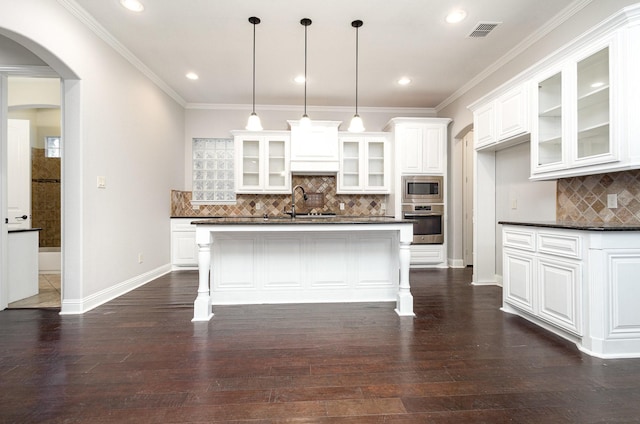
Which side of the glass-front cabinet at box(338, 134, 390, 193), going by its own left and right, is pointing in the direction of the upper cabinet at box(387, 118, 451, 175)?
left

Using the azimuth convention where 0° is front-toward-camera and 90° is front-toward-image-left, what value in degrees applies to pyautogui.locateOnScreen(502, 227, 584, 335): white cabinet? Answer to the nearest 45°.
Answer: approximately 45°

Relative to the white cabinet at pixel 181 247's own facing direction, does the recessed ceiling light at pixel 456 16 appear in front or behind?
in front

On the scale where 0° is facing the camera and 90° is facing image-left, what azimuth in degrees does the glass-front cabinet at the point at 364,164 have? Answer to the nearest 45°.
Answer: approximately 0°

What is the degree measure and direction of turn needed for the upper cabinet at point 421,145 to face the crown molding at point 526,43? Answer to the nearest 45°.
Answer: approximately 45° to its left

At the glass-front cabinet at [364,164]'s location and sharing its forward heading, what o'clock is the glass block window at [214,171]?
The glass block window is roughly at 3 o'clock from the glass-front cabinet.

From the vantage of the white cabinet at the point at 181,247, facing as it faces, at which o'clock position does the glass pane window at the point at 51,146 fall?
The glass pane window is roughly at 4 o'clock from the white cabinet.

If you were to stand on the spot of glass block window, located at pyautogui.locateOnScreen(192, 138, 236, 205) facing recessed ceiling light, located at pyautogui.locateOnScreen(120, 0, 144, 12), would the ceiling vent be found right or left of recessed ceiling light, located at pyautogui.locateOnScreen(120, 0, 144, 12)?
left

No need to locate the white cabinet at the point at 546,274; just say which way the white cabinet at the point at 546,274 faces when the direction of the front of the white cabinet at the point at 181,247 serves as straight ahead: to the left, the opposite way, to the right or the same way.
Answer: to the right

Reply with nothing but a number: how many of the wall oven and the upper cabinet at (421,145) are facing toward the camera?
2
